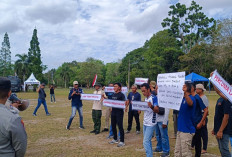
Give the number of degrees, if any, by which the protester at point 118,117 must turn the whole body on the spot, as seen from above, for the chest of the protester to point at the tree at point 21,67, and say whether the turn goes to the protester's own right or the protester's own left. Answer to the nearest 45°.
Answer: approximately 90° to the protester's own right

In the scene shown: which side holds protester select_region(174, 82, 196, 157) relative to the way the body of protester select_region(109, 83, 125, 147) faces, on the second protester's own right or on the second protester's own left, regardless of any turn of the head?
on the second protester's own left

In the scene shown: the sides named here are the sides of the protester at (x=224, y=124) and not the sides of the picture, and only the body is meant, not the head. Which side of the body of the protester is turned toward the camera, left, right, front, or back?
left

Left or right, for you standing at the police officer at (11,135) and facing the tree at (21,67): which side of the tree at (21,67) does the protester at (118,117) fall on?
right

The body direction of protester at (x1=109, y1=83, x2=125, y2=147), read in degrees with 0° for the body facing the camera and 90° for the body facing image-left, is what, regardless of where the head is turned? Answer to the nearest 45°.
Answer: approximately 45°

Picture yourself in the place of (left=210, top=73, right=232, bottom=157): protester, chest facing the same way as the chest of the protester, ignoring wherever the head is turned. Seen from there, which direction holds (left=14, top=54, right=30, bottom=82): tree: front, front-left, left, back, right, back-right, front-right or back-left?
front-right
